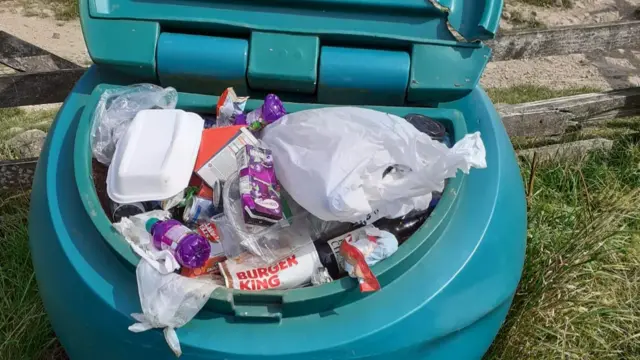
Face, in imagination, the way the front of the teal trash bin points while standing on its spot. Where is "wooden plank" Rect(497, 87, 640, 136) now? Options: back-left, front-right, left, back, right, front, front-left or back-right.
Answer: back-left

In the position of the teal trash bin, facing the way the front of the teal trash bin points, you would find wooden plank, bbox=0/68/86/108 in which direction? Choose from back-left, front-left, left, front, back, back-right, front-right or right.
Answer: back-right

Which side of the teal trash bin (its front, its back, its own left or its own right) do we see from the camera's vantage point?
front

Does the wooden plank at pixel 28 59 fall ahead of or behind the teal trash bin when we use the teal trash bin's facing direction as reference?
behind

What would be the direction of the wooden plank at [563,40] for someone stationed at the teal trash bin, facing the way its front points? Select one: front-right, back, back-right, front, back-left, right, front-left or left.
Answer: back-left
